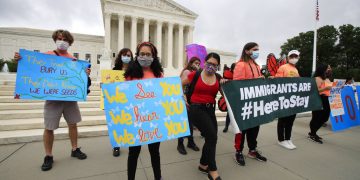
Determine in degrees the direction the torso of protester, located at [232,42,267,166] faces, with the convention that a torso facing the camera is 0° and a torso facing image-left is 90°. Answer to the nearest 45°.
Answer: approximately 315°

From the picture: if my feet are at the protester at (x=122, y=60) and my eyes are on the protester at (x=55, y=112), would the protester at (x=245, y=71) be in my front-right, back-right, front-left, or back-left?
back-left

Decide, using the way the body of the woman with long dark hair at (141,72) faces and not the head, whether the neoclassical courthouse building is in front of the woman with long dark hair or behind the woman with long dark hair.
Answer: behind

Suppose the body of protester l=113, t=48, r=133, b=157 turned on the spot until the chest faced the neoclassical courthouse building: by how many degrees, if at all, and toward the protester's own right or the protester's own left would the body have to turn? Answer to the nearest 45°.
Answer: approximately 180°

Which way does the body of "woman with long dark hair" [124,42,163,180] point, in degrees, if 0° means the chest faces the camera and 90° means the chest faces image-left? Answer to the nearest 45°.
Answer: approximately 0°

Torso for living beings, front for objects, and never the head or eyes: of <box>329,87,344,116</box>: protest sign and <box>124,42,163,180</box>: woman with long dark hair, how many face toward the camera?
2

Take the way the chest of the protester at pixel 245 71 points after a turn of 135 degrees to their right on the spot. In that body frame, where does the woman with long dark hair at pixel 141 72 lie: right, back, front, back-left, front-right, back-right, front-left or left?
front-left

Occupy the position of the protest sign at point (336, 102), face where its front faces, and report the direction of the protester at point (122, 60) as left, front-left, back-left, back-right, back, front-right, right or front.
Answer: front-right

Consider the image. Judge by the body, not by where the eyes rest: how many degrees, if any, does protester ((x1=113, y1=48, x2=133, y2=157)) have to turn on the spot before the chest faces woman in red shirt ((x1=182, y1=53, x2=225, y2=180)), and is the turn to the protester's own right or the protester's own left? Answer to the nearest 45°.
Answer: approximately 45° to the protester's own left

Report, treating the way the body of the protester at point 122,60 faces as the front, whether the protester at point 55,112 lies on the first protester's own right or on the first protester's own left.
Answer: on the first protester's own right
